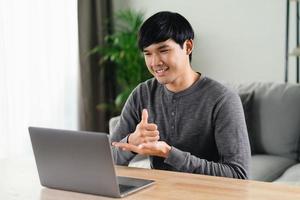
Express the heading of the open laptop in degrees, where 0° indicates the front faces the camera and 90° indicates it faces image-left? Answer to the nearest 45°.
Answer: approximately 225°

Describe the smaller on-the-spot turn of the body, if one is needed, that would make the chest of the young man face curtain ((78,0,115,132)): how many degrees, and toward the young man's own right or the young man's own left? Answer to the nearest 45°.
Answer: approximately 135° to the young man's own right

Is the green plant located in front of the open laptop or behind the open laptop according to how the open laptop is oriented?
in front

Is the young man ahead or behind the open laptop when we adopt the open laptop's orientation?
ahead

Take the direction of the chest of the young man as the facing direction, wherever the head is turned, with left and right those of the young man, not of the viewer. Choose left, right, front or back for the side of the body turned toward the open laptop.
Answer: front

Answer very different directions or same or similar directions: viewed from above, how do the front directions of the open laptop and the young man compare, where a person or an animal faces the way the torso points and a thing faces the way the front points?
very different directions

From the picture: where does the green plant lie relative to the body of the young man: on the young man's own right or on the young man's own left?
on the young man's own right

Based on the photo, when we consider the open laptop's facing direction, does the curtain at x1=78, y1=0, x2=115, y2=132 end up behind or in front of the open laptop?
in front

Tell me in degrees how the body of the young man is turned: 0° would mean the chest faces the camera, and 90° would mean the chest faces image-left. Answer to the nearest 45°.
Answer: approximately 45°

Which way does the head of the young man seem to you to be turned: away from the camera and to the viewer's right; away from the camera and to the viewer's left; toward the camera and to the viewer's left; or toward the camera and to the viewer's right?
toward the camera and to the viewer's left
